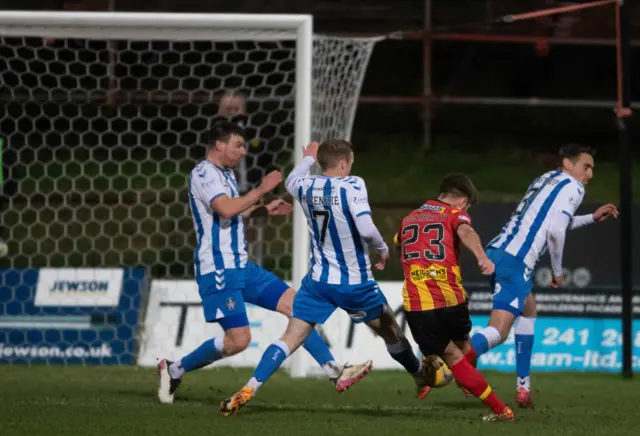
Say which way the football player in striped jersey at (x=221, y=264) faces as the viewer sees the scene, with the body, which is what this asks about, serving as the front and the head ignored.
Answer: to the viewer's right

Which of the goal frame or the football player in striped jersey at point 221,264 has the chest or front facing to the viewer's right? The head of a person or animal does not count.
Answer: the football player in striped jersey

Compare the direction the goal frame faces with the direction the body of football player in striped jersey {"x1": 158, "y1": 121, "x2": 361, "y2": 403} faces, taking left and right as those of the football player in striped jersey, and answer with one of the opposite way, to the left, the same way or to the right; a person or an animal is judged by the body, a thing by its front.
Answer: to the right

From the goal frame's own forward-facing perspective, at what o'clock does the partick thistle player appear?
The partick thistle player is roughly at 11 o'clock from the goal frame.

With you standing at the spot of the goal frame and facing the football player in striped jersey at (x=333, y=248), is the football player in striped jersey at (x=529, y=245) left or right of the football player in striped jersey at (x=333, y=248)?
left

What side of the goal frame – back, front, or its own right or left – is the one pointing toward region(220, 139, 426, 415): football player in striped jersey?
front

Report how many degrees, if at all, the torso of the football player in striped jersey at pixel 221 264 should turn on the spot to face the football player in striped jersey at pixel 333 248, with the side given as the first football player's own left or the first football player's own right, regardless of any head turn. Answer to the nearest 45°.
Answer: approximately 45° to the first football player's own right

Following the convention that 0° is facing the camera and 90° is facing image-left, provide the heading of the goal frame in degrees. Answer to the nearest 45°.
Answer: approximately 0°

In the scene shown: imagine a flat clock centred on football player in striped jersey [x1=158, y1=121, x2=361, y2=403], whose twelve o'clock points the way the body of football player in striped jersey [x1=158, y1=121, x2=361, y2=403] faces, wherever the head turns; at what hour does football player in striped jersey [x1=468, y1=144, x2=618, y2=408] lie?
football player in striped jersey [x1=468, y1=144, x2=618, y2=408] is roughly at 12 o'clock from football player in striped jersey [x1=158, y1=121, x2=361, y2=403].
